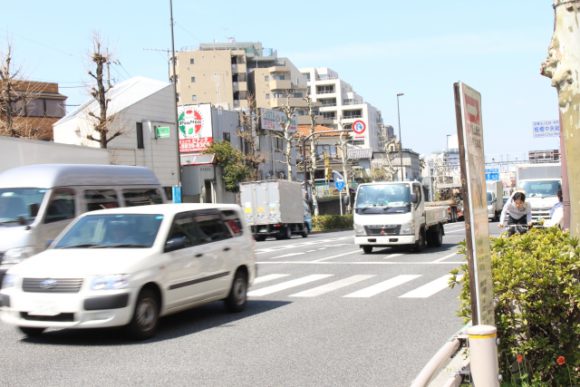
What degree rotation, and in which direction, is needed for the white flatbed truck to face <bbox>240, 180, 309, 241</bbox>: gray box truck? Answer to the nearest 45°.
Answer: approximately 90° to its right

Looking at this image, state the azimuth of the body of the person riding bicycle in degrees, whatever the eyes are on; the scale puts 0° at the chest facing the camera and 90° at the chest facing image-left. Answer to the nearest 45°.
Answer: approximately 0°

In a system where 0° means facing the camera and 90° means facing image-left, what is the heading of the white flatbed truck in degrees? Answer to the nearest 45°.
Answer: approximately 45°

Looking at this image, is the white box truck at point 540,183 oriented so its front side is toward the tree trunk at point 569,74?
yes

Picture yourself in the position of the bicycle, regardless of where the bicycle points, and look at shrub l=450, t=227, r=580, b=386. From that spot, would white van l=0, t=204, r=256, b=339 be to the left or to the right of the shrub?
right

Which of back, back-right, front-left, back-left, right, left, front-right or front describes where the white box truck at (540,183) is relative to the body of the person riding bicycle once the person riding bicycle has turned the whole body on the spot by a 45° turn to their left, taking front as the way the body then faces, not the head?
back-left

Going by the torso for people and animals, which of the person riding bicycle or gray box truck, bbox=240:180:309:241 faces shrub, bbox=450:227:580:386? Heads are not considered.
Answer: the person riding bicycle

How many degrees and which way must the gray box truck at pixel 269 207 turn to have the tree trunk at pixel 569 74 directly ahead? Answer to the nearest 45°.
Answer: approximately 135° to its right

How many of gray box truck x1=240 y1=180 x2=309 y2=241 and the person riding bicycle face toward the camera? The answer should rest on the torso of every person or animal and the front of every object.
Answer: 1

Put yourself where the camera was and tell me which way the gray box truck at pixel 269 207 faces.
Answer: facing away from the viewer and to the right of the viewer
